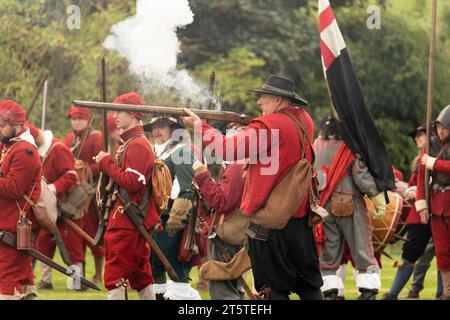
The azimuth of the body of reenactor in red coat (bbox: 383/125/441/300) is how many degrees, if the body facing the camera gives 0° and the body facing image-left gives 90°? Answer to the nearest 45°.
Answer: approximately 90°

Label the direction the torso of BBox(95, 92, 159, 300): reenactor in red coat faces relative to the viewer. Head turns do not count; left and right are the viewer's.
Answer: facing to the left of the viewer

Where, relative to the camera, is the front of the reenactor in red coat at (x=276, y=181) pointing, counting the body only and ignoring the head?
to the viewer's left

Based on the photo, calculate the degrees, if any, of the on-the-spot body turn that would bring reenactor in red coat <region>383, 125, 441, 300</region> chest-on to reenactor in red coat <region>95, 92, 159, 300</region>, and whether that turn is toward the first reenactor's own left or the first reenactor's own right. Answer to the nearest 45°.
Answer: approximately 45° to the first reenactor's own left

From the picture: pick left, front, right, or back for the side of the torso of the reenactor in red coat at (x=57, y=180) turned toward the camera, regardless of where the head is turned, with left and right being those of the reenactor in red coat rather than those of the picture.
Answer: left
